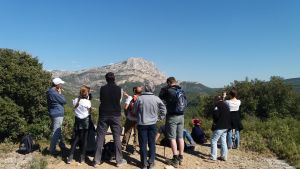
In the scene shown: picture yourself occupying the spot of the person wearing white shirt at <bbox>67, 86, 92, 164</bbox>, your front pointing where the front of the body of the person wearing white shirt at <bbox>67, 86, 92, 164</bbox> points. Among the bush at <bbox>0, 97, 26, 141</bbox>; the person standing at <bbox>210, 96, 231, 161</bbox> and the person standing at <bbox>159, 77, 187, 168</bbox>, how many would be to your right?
2

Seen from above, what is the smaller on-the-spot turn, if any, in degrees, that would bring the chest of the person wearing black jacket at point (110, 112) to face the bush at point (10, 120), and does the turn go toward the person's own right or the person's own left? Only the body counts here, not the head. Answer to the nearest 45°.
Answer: approximately 45° to the person's own left

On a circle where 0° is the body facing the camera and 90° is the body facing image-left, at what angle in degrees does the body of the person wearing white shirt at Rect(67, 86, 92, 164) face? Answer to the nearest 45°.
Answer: approximately 180°

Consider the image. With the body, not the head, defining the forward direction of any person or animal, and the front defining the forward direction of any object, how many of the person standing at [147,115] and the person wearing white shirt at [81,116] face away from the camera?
2

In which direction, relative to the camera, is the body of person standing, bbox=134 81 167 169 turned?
away from the camera

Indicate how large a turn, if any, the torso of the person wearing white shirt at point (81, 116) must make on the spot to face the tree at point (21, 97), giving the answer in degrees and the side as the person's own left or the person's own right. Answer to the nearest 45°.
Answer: approximately 45° to the person's own left

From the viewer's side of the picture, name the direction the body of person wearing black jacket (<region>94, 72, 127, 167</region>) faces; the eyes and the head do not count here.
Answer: away from the camera

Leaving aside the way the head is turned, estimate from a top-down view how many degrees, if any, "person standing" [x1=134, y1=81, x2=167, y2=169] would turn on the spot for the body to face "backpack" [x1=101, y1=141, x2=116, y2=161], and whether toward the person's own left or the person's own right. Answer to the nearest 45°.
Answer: approximately 45° to the person's own left

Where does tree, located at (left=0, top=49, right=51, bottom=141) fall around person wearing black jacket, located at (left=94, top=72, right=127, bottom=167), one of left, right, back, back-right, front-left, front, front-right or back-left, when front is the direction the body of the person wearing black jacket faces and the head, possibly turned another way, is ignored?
front-left

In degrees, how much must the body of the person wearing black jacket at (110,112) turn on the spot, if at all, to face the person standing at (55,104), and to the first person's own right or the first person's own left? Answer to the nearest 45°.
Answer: approximately 45° to the first person's own left

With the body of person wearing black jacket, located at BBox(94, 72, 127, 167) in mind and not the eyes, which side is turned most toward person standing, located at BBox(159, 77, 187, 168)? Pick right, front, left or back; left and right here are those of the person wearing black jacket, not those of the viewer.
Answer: right

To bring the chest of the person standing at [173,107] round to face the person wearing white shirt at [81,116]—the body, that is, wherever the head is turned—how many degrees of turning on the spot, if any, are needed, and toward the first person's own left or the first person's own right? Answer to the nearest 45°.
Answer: approximately 45° to the first person's own left

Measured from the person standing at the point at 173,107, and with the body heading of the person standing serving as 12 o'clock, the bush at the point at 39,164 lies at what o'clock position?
The bush is roughly at 10 o'clock from the person standing.

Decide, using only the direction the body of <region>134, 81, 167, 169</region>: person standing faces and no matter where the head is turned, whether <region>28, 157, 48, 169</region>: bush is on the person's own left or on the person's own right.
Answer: on the person's own left

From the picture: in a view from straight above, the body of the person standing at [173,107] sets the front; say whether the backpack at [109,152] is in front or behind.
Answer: in front
